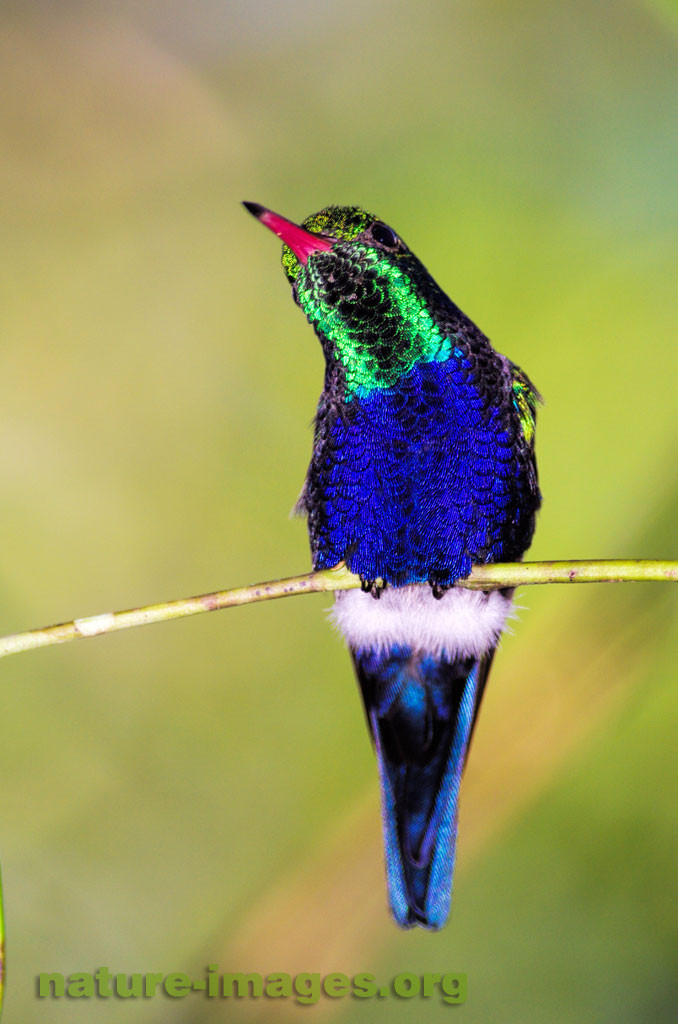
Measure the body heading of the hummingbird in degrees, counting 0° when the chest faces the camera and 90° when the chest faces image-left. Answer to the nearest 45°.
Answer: approximately 0°
